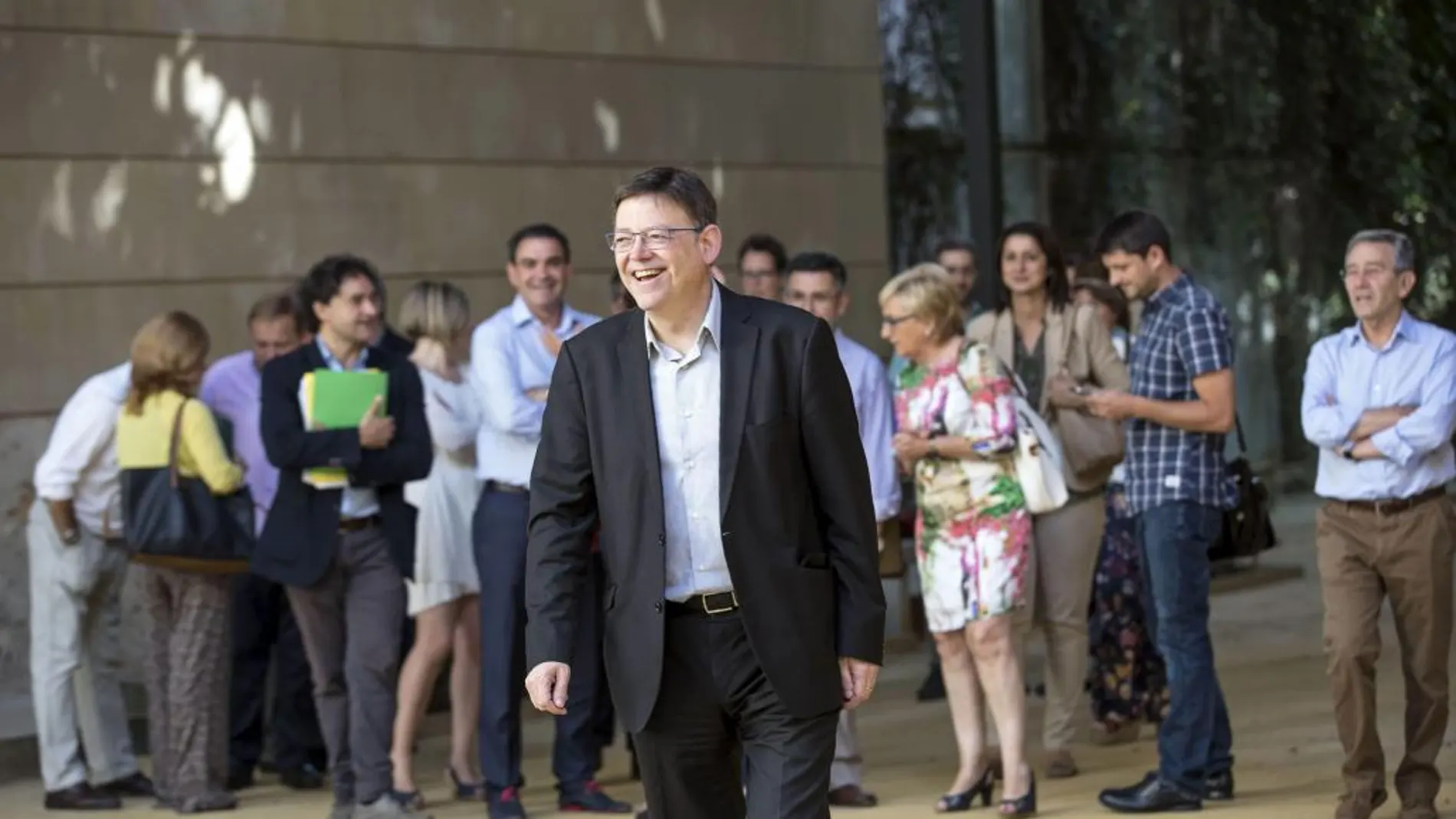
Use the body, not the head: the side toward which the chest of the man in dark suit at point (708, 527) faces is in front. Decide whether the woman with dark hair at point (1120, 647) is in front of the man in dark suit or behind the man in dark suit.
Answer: behind

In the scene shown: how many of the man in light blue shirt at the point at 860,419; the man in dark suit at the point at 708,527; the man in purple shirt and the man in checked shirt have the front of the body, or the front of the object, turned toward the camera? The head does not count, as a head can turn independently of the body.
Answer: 3

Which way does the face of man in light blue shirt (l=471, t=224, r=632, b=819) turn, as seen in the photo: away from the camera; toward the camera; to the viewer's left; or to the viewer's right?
toward the camera

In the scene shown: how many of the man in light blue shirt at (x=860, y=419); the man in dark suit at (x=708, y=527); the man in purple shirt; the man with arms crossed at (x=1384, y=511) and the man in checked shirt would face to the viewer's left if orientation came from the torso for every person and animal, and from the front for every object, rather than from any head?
1

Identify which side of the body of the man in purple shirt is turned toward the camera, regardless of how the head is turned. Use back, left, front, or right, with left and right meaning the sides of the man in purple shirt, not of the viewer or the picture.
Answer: front

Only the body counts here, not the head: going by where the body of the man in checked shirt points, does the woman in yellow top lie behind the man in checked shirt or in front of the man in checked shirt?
in front

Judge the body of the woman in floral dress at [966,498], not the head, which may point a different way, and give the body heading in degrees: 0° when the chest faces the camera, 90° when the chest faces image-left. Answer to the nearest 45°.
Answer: approximately 45°

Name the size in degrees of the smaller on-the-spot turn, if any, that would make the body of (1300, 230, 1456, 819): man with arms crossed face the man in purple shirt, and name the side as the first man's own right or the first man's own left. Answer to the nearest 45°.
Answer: approximately 90° to the first man's own right

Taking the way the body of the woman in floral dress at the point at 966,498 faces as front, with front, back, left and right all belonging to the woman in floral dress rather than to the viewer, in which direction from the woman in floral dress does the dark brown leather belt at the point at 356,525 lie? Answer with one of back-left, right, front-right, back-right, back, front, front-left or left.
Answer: front-right

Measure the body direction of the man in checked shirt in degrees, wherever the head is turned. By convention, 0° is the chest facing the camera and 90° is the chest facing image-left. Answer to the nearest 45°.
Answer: approximately 90°

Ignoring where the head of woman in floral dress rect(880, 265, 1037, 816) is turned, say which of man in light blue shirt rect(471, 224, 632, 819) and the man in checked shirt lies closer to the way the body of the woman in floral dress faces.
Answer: the man in light blue shirt

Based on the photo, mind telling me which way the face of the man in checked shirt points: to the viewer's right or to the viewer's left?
to the viewer's left

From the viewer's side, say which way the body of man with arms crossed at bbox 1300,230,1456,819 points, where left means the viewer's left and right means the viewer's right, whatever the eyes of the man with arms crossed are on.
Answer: facing the viewer

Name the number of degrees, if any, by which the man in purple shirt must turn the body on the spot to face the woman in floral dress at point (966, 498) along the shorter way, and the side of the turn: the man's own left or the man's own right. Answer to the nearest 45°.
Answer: approximately 45° to the man's own left

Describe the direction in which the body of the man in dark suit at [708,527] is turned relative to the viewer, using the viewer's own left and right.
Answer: facing the viewer
